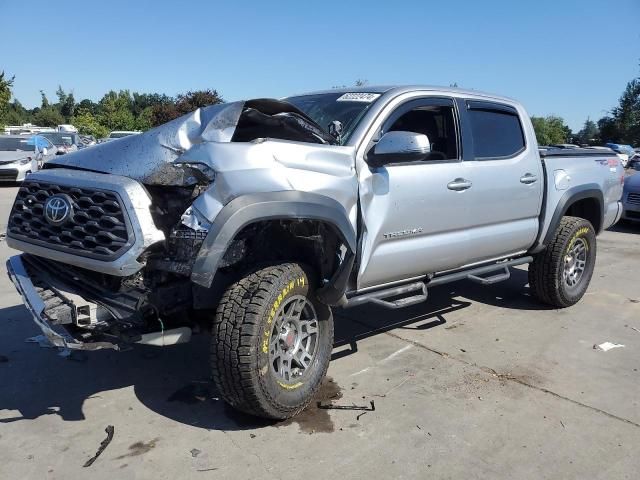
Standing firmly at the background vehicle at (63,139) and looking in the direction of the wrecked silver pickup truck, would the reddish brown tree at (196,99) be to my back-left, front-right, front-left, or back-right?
back-left

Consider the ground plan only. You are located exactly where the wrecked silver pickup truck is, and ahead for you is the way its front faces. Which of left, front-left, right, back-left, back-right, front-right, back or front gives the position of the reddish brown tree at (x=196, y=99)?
back-right

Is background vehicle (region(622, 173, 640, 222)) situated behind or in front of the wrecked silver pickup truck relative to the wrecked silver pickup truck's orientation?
behind

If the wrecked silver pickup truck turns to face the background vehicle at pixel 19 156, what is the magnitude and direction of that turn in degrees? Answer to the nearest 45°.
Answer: approximately 90° to its right

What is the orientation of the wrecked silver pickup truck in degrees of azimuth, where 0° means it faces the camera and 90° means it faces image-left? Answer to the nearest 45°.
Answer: approximately 45°

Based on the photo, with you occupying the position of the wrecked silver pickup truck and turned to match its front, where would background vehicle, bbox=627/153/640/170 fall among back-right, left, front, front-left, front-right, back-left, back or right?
back

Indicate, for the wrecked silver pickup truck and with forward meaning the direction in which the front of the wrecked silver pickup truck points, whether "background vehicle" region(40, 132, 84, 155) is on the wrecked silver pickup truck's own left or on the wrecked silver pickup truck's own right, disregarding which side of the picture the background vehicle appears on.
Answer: on the wrecked silver pickup truck's own right

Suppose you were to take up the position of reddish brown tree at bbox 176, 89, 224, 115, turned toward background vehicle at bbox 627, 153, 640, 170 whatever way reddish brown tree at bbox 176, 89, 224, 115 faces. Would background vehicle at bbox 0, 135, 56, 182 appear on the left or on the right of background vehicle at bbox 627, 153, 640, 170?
right
